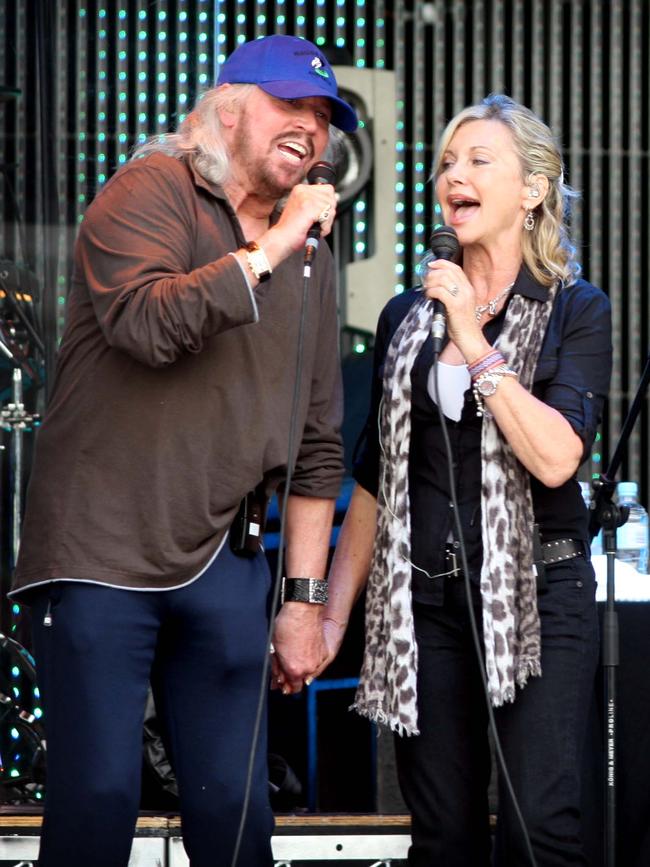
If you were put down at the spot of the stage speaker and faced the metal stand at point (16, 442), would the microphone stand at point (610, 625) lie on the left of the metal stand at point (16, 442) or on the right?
left

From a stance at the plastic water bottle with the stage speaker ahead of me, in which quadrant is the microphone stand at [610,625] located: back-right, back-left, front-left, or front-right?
back-left

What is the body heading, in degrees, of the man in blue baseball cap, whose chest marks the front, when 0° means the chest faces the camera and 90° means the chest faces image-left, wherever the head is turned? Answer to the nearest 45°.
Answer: approximately 315°

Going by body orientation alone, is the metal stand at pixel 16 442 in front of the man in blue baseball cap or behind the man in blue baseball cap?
behind

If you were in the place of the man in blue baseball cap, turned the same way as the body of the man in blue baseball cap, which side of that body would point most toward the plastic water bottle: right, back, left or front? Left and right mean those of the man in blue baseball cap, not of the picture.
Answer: left
